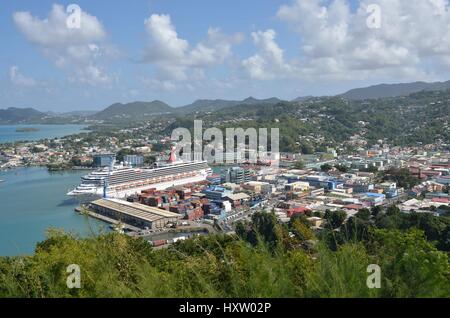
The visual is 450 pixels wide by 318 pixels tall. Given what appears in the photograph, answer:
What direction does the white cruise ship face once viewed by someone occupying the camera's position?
facing the viewer and to the left of the viewer
